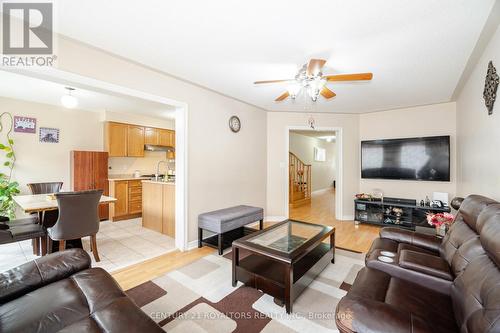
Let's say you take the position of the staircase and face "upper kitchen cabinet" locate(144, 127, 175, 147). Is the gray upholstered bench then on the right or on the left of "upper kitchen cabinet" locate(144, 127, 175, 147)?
left

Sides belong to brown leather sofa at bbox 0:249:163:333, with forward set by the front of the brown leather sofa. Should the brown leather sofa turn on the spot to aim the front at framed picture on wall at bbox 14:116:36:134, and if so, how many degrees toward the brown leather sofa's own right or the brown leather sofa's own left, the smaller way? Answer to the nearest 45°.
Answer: approximately 135° to the brown leather sofa's own left

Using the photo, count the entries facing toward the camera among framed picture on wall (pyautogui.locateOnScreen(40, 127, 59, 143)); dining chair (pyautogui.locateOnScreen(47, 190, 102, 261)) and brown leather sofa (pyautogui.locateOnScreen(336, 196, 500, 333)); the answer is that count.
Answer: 1

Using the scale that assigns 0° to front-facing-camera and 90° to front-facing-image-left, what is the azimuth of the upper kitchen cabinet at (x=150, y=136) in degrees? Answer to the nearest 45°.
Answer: approximately 315°

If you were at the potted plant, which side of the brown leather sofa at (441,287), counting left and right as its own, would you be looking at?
front

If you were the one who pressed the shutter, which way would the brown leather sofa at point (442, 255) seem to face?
facing to the left of the viewer

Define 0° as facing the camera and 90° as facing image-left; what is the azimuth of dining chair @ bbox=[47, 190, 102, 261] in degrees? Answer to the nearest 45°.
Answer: approximately 135°

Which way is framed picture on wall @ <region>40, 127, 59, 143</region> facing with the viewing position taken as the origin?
facing the viewer

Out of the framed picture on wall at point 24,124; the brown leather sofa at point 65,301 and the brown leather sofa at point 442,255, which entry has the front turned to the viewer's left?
the brown leather sofa at point 442,255

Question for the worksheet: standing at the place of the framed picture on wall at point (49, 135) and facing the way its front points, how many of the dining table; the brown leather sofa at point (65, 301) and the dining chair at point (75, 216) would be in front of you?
3
